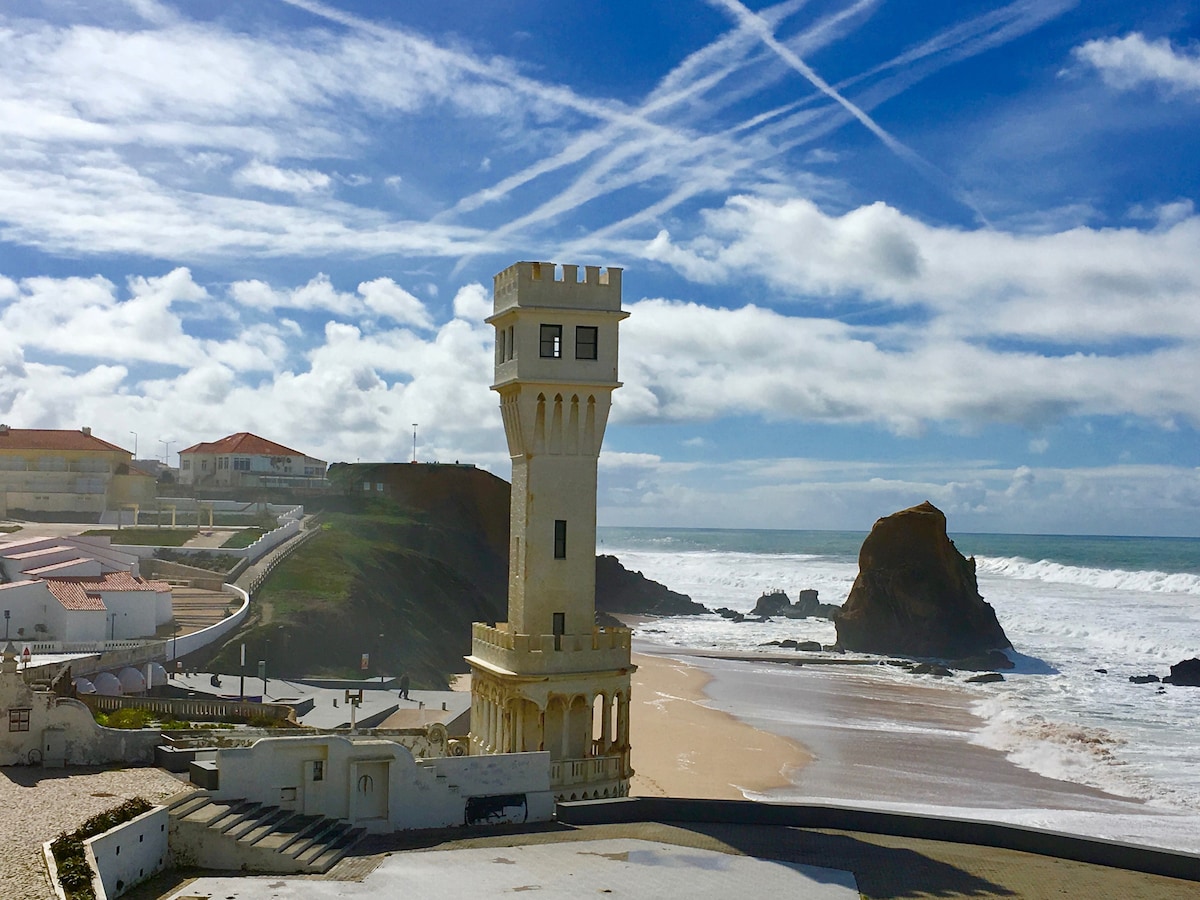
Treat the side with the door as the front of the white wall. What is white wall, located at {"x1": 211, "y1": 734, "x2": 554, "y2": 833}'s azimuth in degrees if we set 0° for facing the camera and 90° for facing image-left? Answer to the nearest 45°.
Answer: approximately 0°

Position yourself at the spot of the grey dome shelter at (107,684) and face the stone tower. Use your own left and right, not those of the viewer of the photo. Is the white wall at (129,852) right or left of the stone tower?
right

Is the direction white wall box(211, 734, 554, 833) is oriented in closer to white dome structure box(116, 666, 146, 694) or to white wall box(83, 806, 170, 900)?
the white wall box(83, 806, 170, 900)

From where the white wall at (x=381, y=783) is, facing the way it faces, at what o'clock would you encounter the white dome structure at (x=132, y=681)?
The white dome structure is roughly at 5 o'clock from the white wall.

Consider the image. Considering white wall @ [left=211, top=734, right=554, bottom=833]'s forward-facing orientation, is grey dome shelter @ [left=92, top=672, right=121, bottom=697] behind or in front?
behind

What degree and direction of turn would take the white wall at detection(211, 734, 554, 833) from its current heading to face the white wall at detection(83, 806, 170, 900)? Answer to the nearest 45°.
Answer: approximately 45° to its right

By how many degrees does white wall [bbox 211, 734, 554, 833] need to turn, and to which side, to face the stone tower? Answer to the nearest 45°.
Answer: approximately 135° to its left
